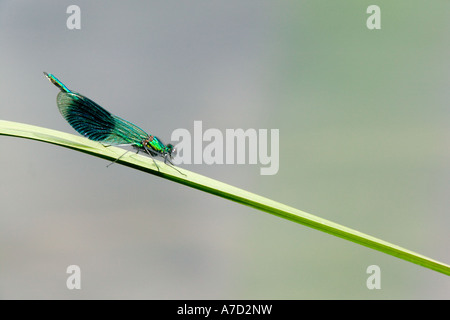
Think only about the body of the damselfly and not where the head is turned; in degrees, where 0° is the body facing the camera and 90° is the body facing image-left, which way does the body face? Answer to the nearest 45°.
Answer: approximately 270°
